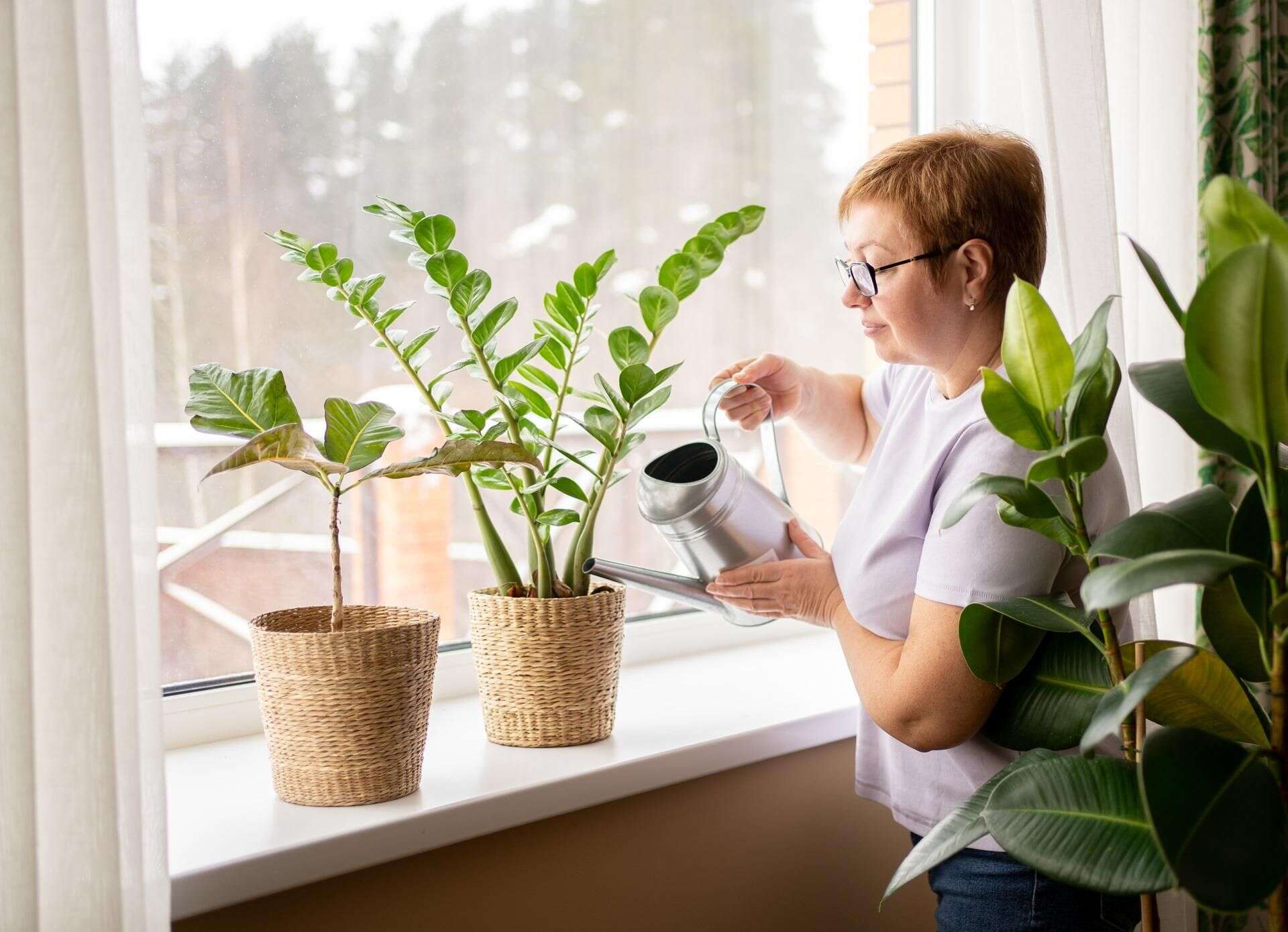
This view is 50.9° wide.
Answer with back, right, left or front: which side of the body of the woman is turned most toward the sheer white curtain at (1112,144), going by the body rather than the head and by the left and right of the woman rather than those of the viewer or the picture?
right

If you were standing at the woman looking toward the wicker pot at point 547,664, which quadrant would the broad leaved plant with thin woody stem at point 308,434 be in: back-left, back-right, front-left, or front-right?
front-left

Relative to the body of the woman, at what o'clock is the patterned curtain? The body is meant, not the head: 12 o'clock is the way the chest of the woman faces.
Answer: The patterned curtain is roughly at 4 o'clock from the woman.

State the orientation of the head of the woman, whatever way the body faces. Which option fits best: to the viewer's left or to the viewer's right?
to the viewer's left

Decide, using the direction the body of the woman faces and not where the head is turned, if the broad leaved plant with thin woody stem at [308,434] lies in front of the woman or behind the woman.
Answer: in front

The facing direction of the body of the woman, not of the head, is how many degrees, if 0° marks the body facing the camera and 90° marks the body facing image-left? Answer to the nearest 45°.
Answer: approximately 90°
